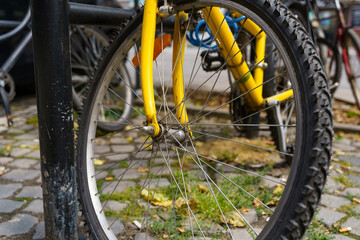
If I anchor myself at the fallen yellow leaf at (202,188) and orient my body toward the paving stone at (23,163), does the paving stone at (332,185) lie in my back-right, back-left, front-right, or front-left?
back-right

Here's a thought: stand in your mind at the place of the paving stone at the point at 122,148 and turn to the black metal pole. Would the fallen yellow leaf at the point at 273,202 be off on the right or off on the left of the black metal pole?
left

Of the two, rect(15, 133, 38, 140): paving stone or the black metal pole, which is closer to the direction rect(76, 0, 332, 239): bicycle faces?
the black metal pole

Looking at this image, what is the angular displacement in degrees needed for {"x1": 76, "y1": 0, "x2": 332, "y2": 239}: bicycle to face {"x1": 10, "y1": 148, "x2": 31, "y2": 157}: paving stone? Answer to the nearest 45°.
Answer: approximately 90° to its right

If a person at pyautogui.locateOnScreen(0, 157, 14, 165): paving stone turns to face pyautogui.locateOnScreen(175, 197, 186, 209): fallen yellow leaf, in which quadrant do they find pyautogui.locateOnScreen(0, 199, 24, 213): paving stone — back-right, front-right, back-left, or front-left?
front-right

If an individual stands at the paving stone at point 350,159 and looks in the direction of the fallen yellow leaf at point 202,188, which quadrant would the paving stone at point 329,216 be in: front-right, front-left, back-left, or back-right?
front-left
